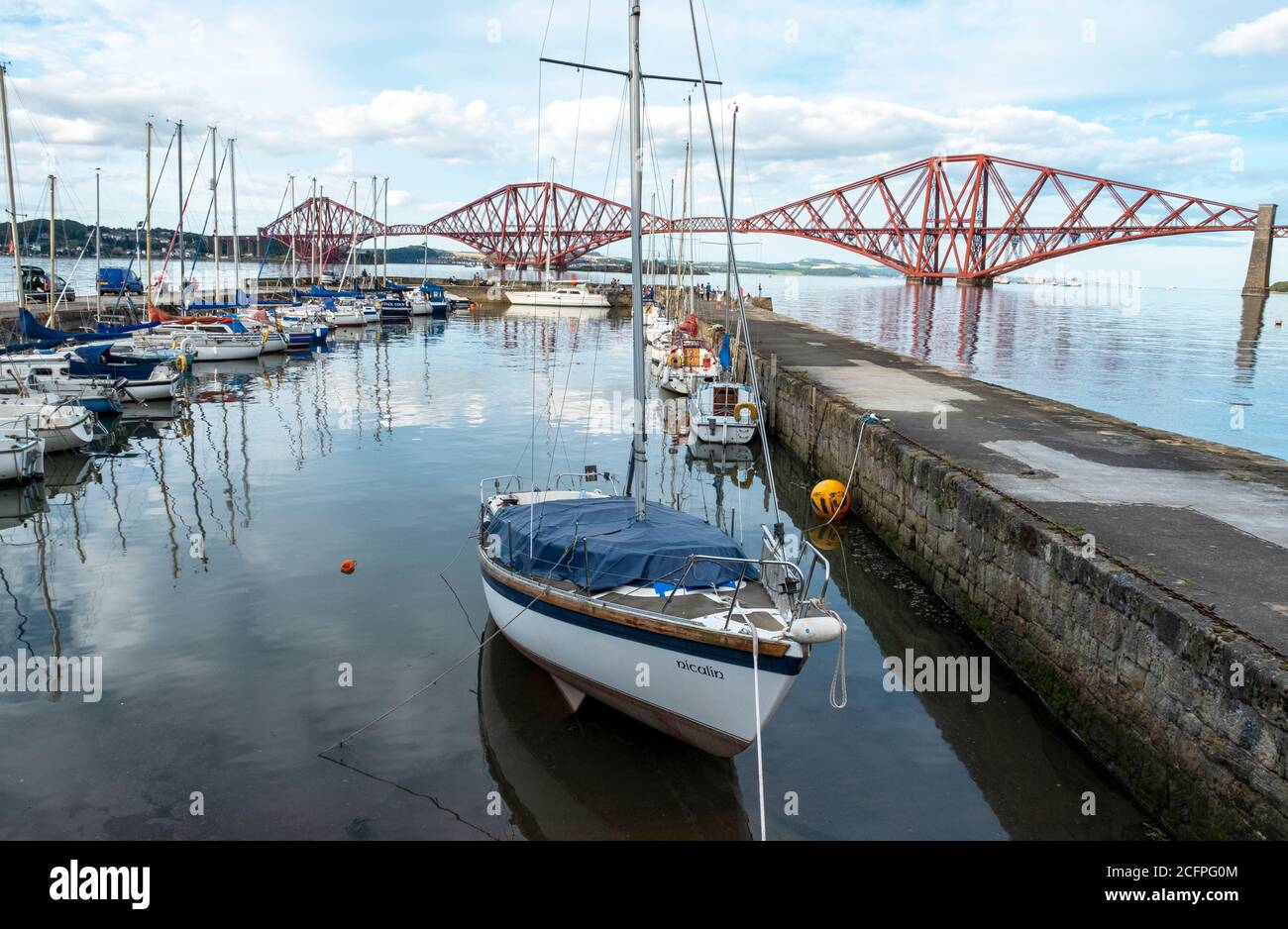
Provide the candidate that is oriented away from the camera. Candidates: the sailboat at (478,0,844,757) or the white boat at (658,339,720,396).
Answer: the white boat

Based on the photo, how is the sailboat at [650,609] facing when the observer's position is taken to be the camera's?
facing the viewer and to the right of the viewer

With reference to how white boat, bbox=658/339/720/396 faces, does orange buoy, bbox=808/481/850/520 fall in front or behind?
behind

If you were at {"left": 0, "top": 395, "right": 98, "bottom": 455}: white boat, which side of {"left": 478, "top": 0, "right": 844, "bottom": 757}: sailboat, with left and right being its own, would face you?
back

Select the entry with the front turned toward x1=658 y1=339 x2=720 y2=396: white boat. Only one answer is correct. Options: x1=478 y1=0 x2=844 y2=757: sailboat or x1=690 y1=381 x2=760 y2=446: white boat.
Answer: x1=690 y1=381 x2=760 y2=446: white boat

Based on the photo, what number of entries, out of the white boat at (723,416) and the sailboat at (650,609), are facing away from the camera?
1

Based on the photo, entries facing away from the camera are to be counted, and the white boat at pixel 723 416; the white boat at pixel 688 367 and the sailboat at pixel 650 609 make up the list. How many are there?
2

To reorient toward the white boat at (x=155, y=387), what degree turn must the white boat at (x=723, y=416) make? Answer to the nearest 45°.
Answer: approximately 90° to its left

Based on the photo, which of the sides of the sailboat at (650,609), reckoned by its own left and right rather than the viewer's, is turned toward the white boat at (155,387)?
back

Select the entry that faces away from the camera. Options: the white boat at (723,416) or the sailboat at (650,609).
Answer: the white boat

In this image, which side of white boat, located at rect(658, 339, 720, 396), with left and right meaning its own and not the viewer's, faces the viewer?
back

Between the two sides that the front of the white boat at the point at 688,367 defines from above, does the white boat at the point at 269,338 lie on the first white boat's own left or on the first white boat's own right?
on the first white boat's own left

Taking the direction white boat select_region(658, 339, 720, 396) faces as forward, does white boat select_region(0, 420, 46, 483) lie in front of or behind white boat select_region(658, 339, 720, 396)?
behind

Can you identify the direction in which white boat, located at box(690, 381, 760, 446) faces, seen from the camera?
facing away from the viewer
